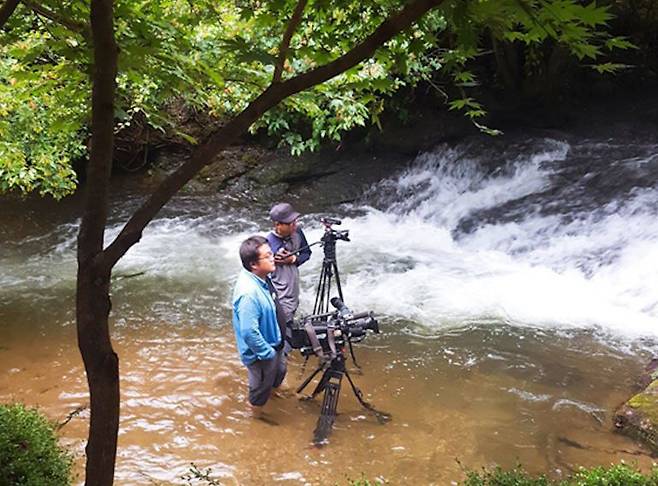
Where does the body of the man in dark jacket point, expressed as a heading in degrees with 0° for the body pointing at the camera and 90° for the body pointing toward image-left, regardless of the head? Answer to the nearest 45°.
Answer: approximately 315°

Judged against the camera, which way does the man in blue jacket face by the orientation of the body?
to the viewer's right

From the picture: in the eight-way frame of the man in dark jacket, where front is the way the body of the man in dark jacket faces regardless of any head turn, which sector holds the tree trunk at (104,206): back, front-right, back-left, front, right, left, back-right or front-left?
front-right

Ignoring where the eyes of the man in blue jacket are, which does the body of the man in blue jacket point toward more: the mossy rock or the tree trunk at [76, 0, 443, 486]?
the mossy rock

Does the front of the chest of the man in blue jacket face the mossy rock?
yes

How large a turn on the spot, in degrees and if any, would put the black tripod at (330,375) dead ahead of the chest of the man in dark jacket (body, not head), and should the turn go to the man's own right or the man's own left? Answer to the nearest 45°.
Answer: approximately 45° to the man's own right

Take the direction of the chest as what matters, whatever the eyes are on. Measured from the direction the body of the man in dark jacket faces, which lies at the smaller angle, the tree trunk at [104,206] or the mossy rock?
the mossy rock

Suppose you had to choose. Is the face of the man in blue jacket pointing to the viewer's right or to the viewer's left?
to the viewer's right

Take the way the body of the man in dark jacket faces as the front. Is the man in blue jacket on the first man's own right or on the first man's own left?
on the first man's own right

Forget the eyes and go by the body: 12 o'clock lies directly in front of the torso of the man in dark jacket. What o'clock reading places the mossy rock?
The mossy rock is roughly at 11 o'clock from the man in dark jacket.

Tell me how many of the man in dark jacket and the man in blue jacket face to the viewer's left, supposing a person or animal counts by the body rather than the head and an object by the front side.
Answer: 0
